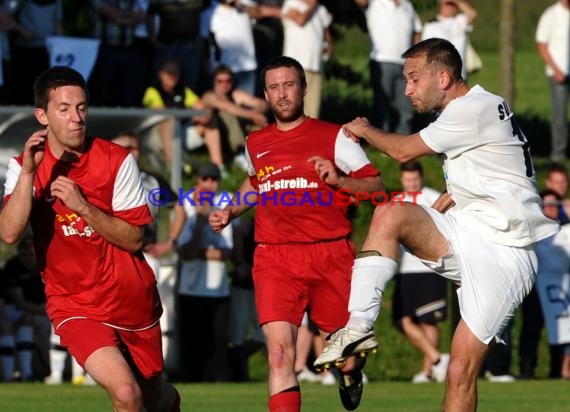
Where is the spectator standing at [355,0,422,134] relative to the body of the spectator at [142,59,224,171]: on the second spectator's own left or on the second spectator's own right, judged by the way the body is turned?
on the second spectator's own left

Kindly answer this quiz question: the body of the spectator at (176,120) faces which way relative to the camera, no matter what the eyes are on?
toward the camera

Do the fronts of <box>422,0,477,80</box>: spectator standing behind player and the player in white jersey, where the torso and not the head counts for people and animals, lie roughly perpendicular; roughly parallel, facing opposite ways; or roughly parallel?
roughly perpendicular

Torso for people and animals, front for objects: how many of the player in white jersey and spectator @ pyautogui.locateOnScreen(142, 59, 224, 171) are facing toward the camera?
1

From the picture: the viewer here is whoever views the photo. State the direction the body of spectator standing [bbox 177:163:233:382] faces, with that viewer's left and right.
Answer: facing the viewer

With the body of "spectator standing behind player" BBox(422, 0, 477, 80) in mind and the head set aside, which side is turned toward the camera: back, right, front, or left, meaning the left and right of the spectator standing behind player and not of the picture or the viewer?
front

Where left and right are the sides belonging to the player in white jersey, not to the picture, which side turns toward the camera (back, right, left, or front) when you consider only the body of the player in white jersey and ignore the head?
left

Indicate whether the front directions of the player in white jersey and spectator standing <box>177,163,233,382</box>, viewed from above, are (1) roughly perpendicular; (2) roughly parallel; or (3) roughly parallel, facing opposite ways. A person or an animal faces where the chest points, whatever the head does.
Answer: roughly perpendicular

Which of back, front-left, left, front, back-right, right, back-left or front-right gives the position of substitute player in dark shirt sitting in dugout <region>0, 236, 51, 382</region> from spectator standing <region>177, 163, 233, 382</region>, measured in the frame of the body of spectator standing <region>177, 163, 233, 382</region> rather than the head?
right
